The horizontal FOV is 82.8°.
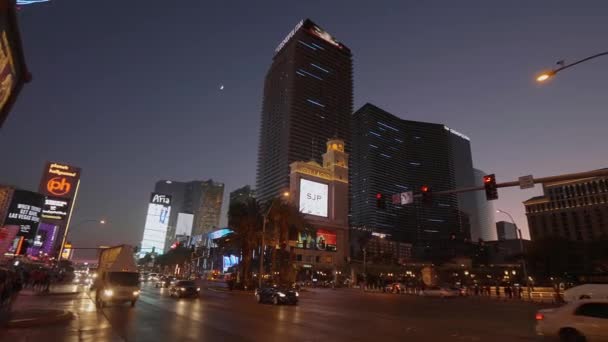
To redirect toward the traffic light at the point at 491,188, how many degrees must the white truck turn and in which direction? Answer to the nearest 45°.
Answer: approximately 45° to its left

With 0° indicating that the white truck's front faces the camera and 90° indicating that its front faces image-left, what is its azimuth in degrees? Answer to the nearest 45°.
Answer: approximately 0°

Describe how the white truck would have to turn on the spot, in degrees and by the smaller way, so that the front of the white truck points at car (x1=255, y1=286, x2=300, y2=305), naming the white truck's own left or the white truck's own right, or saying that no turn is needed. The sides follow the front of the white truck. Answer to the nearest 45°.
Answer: approximately 90° to the white truck's own left

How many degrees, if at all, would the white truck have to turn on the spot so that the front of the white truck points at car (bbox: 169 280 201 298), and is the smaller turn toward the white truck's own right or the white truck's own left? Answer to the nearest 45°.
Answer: approximately 135° to the white truck's own left

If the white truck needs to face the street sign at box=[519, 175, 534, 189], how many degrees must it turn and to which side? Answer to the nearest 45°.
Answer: approximately 45° to its left
